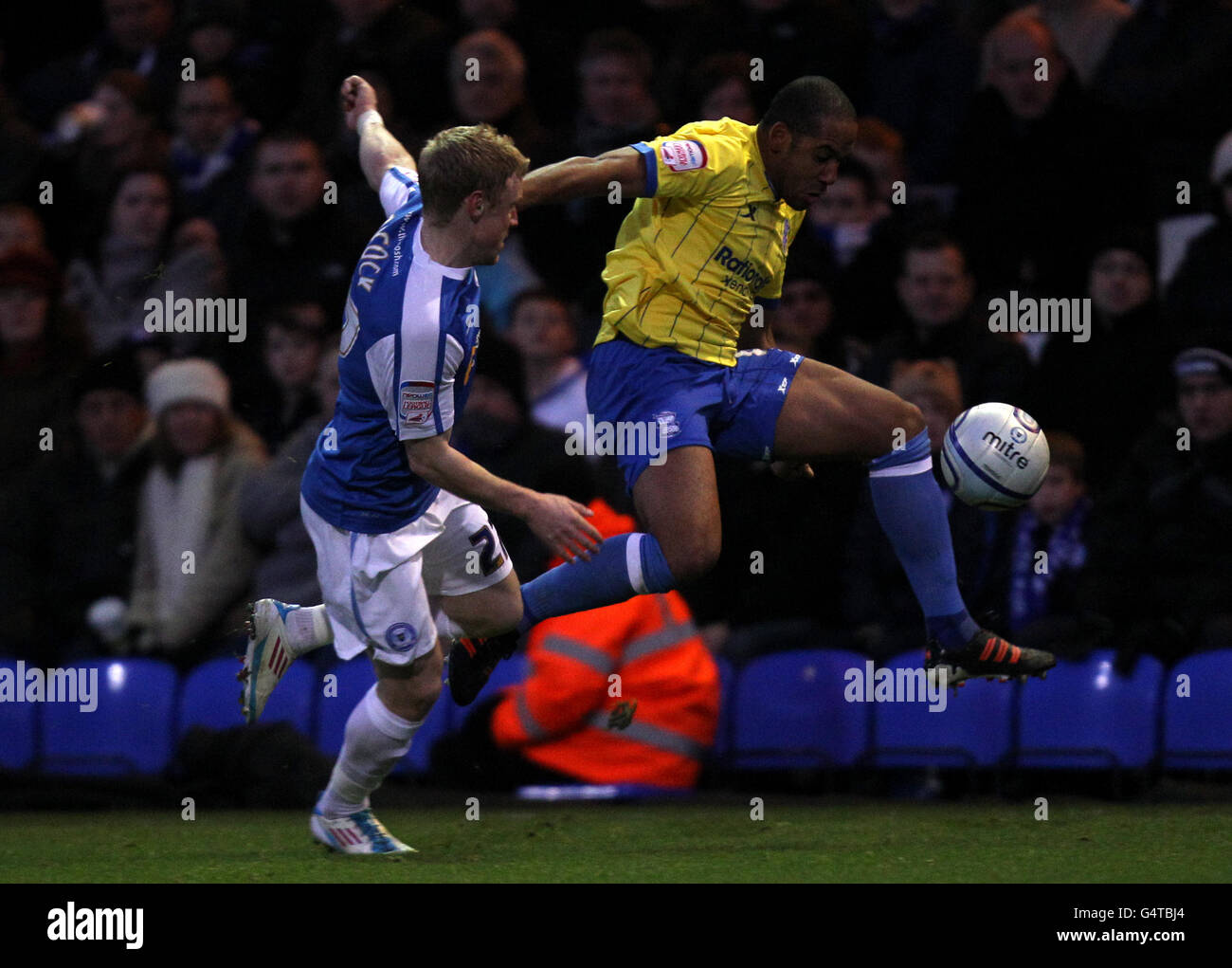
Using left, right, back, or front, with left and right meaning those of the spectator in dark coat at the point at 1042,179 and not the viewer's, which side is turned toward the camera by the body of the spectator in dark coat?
front

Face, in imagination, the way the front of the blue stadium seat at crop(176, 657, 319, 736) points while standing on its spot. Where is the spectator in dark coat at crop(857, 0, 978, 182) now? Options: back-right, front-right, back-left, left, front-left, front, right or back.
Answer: left

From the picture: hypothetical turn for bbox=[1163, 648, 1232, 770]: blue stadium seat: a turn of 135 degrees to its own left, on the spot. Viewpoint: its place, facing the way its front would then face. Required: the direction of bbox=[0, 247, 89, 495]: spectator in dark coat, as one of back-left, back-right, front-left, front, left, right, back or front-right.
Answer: back-left

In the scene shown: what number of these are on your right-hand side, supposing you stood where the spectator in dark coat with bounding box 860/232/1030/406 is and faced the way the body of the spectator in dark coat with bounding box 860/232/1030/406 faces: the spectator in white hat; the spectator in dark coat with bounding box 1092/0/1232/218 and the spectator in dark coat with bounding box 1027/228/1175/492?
1

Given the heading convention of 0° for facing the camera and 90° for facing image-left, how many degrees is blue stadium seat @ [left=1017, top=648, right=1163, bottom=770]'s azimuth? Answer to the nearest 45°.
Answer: approximately 0°

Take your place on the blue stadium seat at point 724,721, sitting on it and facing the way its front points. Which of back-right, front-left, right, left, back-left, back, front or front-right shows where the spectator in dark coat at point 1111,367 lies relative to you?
left

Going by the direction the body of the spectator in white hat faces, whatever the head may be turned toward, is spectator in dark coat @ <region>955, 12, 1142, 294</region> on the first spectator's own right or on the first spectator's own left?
on the first spectator's own left

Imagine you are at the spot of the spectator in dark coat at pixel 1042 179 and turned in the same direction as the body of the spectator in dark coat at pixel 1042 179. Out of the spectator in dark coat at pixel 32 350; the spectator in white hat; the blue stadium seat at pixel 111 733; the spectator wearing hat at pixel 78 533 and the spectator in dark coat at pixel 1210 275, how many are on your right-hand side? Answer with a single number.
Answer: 4

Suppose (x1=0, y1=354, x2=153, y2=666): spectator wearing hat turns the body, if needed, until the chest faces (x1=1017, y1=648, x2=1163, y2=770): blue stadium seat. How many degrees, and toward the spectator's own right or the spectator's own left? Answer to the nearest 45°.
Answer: approximately 45° to the spectator's own left

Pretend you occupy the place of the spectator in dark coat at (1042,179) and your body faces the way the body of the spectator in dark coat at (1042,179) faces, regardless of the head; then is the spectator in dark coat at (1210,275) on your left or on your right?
on your left

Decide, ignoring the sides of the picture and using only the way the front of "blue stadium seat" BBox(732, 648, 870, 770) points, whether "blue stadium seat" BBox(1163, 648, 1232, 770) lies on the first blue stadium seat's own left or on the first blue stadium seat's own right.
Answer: on the first blue stadium seat's own left

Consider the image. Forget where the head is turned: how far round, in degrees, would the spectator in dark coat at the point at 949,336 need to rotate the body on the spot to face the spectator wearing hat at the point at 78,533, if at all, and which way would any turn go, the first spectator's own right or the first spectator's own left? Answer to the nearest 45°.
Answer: approximately 90° to the first spectator's own right

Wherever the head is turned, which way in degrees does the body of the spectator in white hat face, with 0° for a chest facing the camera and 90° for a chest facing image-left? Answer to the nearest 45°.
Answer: approximately 0°
